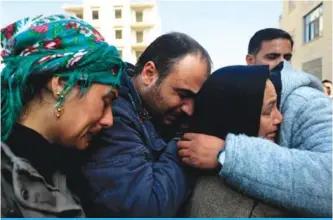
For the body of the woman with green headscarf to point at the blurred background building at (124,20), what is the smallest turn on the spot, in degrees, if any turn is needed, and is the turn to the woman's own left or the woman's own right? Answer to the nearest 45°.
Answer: approximately 90° to the woman's own left

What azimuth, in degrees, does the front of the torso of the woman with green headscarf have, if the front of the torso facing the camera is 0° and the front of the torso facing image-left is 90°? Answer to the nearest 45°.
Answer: approximately 270°
